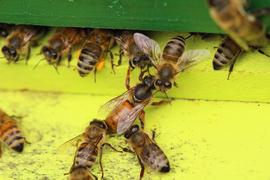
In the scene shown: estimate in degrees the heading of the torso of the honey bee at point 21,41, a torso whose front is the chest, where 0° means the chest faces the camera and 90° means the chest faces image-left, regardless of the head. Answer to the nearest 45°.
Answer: approximately 45°

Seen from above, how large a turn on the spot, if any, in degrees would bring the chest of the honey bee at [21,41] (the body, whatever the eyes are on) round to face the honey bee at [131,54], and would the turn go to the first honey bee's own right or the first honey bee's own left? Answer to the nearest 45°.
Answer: approximately 90° to the first honey bee's own left

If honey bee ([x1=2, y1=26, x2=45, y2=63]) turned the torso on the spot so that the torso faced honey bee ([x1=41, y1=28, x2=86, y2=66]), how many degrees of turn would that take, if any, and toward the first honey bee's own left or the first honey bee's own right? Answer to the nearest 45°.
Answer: approximately 135° to the first honey bee's own left

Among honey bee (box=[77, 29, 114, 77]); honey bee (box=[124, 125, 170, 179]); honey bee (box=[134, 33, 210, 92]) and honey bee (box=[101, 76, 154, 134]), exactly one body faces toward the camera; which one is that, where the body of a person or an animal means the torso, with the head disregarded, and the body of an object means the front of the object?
honey bee (box=[134, 33, 210, 92])

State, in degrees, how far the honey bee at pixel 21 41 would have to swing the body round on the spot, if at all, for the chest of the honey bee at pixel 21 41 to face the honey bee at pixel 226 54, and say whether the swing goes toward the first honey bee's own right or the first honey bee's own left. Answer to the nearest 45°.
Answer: approximately 90° to the first honey bee's own left

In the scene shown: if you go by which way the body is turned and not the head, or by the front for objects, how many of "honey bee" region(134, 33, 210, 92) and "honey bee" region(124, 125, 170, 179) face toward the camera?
1

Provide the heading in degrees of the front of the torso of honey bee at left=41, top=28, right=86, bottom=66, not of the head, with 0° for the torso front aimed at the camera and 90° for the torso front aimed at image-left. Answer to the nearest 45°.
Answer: approximately 45°

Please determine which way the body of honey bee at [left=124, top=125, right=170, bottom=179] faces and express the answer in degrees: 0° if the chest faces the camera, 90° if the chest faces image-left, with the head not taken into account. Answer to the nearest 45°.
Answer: approximately 135°

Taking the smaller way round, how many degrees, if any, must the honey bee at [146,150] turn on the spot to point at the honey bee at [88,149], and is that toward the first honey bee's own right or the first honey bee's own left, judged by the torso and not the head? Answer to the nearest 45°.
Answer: approximately 45° to the first honey bee's own left

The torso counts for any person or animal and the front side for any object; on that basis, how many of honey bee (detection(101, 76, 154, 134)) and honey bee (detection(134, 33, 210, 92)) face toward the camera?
1
